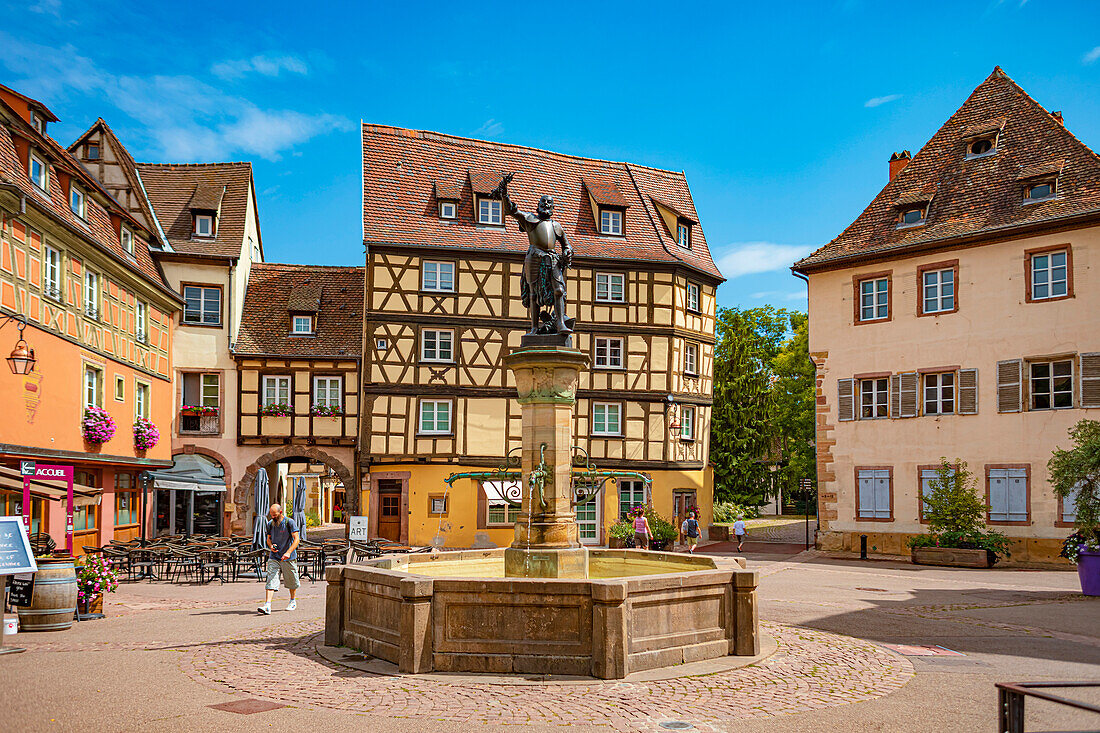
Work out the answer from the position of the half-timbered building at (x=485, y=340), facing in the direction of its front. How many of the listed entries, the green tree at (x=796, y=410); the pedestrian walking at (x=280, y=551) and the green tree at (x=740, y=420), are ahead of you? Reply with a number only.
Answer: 1

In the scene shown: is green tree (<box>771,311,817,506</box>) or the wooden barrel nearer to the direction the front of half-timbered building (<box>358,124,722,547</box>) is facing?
the wooden barrel

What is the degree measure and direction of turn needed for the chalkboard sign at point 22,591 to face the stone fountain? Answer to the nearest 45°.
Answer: approximately 45° to its left

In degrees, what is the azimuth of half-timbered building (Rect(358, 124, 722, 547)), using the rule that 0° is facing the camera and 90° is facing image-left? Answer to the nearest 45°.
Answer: approximately 0°
